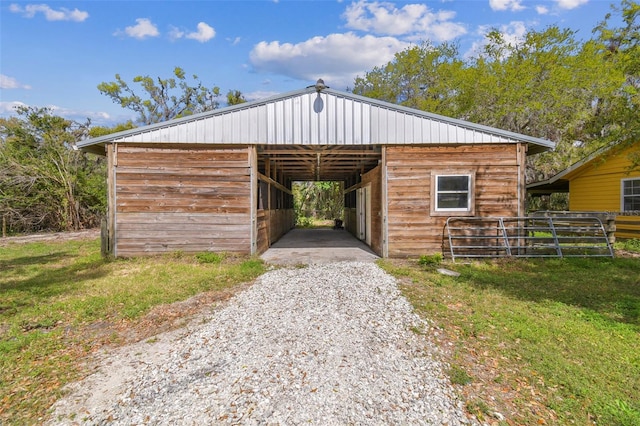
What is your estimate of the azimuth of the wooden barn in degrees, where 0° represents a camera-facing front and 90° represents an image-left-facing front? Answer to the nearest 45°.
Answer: approximately 0°

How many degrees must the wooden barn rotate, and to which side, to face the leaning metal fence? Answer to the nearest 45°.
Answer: approximately 90° to its left

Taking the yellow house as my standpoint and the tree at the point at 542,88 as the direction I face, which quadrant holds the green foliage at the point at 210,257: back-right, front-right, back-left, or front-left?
back-left

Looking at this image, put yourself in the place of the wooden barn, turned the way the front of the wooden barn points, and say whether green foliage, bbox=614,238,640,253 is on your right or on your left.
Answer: on your left

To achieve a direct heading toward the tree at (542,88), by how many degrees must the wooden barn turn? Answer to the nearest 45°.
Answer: approximately 135° to its left

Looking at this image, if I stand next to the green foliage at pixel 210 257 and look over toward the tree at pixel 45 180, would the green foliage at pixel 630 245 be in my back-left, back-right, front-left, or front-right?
back-right

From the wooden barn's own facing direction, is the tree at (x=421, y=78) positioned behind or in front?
behind

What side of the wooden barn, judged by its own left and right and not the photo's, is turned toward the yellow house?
left
